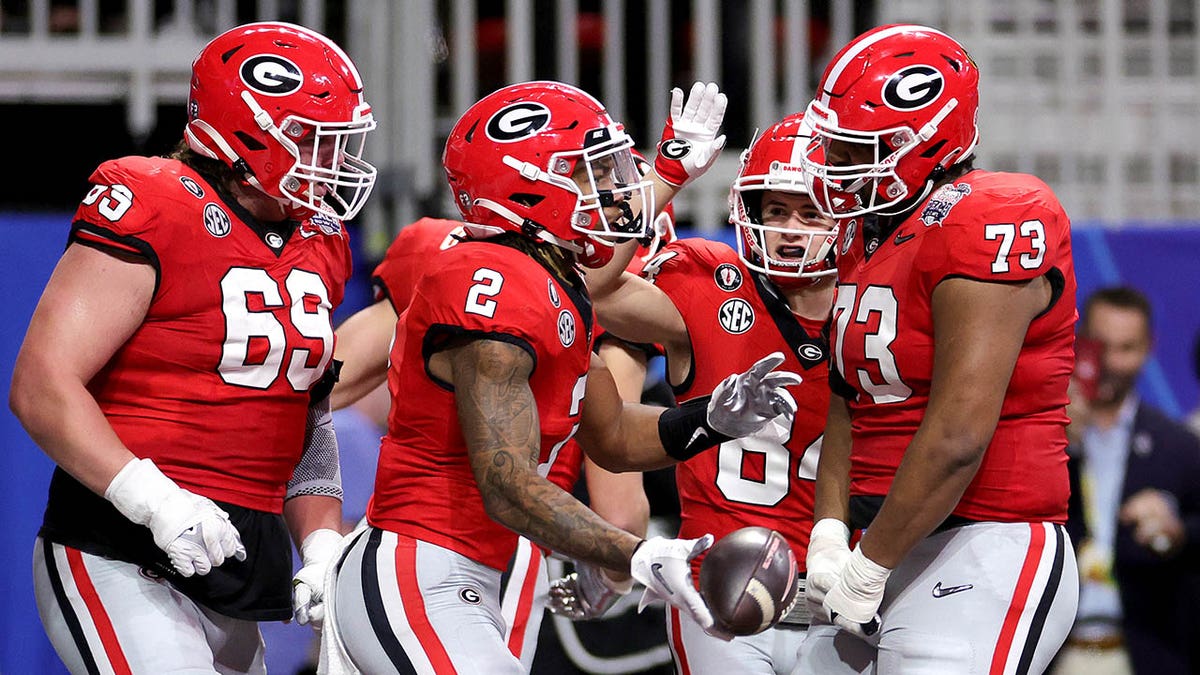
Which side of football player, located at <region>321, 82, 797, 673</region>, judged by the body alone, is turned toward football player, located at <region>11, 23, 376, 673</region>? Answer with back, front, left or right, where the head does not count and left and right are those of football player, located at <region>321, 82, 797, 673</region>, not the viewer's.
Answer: back

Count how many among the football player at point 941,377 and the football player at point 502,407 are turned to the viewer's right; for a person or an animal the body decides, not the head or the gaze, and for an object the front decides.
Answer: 1

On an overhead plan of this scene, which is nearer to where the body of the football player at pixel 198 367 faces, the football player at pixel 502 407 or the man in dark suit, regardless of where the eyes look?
the football player

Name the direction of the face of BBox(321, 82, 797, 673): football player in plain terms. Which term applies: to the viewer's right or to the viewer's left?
to the viewer's right

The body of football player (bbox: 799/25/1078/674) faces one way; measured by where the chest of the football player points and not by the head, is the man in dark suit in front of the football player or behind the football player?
behind

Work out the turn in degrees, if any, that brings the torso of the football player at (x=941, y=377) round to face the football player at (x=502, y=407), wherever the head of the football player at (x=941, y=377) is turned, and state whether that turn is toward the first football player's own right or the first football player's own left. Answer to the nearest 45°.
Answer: approximately 45° to the first football player's own right

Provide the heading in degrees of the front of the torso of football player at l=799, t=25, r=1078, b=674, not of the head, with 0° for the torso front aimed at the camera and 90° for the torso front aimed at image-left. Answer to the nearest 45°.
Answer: approximately 45°

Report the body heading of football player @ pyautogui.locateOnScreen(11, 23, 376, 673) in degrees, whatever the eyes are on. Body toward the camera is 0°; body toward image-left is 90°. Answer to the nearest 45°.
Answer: approximately 315°

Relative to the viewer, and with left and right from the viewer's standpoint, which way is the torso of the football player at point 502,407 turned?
facing to the right of the viewer

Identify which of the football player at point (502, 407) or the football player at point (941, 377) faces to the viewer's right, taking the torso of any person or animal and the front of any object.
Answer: the football player at point (502, 407)

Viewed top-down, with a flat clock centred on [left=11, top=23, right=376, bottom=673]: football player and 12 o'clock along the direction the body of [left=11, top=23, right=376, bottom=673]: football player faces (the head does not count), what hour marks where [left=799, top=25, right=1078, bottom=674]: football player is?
[left=799, top=25, right=1078, bottom=674]: football player is roughly at 11 o'clock from [left=11, top=23, right=376, bottom=673]: football player.
